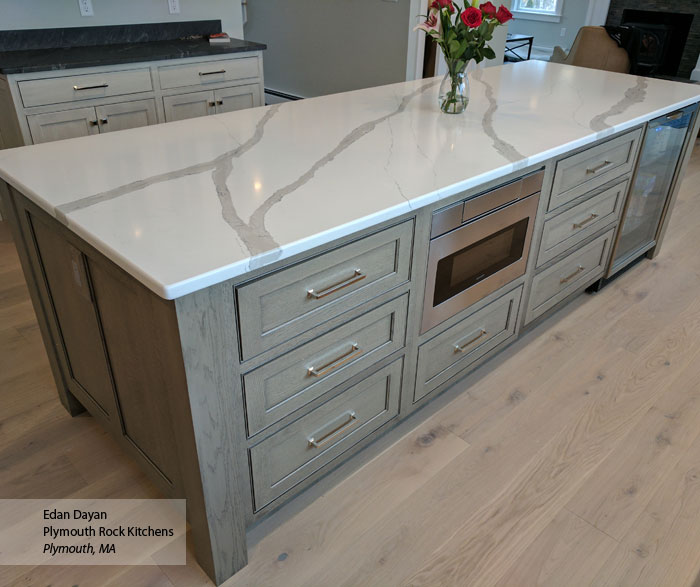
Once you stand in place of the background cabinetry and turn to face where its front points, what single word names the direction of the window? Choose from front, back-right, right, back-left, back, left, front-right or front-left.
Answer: left

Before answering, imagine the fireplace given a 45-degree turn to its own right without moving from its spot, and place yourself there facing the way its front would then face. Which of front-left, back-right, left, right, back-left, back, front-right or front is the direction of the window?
front-right

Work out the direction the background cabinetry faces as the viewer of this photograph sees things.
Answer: facing the viewer and to the right of the viewer

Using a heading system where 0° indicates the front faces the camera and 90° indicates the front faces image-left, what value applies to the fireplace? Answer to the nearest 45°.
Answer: approximately 45°

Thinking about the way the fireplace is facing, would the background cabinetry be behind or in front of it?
in front

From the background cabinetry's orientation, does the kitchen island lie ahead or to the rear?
ahead

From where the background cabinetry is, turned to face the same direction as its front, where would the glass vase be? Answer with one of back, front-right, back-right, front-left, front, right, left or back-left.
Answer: front

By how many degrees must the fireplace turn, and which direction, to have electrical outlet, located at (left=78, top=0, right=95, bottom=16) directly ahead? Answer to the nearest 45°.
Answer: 0° — it already faces it

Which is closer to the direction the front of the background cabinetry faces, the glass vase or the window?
the glass vase

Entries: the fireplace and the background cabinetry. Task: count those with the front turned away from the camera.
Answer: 0
